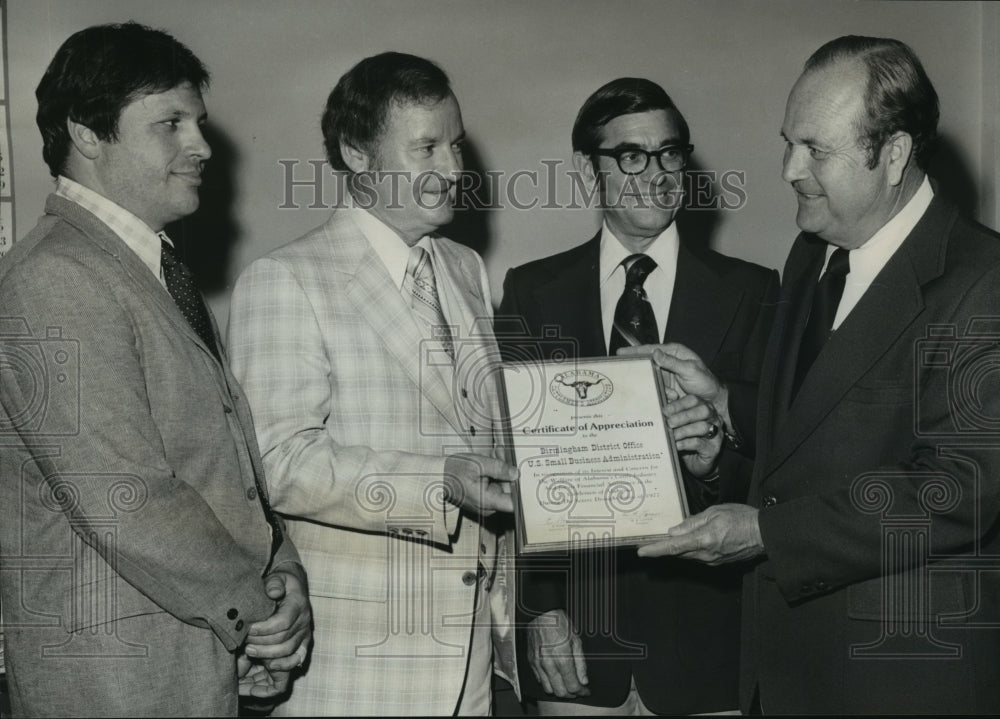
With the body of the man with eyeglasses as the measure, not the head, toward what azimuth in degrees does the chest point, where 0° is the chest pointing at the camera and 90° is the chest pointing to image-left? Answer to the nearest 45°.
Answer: approximately 0°

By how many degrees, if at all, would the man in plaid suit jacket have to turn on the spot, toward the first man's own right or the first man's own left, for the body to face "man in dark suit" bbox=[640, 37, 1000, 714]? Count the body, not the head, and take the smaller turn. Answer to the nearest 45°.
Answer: approximately 45° to the first man's own left

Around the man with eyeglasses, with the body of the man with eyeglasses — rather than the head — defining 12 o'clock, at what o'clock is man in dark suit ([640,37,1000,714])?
The man in dark suit is roughly at 10 o'clock from the man with eyeglasses.

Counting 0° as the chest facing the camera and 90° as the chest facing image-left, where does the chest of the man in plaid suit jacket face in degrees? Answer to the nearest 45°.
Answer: approximately 315°

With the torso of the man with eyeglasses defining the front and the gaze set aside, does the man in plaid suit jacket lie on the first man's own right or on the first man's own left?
on the first man's own right

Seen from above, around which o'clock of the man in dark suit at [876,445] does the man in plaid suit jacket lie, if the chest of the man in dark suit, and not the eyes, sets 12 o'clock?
The man in plaid suit jacket is roughly at 1 o'clock from the man in dark suit.

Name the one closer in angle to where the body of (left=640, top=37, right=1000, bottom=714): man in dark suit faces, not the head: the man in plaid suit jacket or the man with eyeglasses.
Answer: the man in plaid suit jacket

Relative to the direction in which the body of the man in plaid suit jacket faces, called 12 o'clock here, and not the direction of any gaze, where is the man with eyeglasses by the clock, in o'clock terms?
The man with eyeglasses is roughly at 10 o'clock from the man in plaid suit jacket.

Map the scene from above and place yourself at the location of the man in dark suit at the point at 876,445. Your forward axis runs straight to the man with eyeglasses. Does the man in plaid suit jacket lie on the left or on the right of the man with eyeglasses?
left

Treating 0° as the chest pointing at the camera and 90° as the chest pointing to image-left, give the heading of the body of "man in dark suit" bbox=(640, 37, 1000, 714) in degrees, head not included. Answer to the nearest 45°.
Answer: approximately 45°
